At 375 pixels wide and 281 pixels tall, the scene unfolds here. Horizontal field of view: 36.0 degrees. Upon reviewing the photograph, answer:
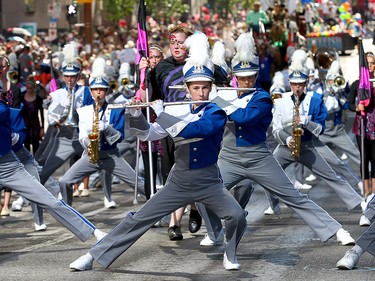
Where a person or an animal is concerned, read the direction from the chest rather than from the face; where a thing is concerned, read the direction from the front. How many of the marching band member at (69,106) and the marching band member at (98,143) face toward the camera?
2

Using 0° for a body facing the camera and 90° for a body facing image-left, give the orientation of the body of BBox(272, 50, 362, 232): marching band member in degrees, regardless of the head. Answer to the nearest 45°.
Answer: approximately 0°

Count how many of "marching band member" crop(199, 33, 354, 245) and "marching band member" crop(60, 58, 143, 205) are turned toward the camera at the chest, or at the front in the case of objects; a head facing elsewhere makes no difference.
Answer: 2

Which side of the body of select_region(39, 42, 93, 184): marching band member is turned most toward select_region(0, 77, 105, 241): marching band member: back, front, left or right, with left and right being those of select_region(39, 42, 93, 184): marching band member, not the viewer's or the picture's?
front

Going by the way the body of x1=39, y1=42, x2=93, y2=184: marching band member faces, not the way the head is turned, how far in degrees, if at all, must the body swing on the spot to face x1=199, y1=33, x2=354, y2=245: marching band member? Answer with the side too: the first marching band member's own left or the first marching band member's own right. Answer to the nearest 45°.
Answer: approximately 45° to the first marching band member's own left
